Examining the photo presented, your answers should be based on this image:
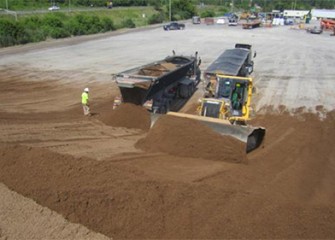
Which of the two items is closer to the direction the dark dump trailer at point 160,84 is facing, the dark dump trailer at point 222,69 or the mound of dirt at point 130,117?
the dark dump trailer

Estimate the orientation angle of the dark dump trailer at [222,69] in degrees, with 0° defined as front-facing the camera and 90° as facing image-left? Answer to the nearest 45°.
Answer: approximately 225°

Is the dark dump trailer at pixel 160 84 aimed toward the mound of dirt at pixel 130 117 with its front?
no

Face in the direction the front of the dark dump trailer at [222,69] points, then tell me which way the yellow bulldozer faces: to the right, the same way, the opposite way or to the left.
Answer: the opposite way

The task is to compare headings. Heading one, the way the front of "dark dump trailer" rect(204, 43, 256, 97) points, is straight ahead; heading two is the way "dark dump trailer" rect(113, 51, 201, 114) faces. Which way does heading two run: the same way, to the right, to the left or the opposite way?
the same way

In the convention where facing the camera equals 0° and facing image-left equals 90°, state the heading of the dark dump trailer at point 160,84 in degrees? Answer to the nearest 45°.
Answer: approximately 225°

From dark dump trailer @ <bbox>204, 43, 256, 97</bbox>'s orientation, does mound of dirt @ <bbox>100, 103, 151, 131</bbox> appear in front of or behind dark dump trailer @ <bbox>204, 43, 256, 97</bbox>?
behind

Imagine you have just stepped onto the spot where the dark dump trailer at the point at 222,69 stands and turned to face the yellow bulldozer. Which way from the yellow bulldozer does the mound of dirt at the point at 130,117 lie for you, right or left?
right

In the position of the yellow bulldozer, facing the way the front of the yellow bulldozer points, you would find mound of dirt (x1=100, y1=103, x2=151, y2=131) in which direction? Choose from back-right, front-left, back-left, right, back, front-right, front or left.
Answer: front-right

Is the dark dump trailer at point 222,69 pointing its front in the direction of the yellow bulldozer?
no

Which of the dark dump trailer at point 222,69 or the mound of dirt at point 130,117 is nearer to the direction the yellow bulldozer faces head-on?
the mound of dirt

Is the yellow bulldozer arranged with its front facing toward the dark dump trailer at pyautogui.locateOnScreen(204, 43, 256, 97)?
no

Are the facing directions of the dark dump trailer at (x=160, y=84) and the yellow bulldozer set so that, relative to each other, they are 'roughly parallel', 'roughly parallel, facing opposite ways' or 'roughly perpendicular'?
roughly parallel, facing opposite ways

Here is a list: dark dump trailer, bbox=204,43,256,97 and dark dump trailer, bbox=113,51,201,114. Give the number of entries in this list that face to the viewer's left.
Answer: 0

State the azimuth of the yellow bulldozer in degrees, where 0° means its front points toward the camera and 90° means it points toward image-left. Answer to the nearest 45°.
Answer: approximately 45°

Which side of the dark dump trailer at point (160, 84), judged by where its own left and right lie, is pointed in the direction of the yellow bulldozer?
right
